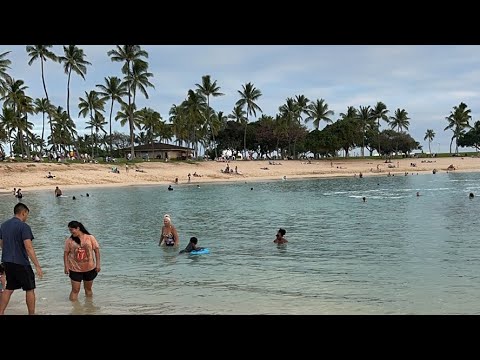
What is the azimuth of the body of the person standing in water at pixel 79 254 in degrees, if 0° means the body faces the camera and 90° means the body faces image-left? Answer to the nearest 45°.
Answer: approximately 0°

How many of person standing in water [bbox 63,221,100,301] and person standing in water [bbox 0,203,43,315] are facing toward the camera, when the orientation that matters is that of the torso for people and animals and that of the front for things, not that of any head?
1

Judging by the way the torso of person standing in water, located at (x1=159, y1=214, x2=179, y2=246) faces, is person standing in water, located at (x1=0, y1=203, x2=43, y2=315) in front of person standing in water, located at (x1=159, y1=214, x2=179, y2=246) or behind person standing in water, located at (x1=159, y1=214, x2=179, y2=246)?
in front

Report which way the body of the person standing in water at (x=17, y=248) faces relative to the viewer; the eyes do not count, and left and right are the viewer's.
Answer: facing away from the viewer and to the right of the viewer

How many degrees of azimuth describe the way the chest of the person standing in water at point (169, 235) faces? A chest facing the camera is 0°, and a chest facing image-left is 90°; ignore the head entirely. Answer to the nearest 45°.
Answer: approximately 45°

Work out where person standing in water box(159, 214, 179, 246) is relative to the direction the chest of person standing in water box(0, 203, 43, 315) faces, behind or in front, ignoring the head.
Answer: in front

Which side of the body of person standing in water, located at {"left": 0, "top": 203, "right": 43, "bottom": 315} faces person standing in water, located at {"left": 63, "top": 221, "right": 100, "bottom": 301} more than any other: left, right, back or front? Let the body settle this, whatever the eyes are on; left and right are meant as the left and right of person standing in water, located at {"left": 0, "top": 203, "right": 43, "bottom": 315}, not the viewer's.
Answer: front

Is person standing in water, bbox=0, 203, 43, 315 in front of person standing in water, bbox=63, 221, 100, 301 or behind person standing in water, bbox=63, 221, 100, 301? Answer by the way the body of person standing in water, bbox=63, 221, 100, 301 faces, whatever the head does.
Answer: in front
